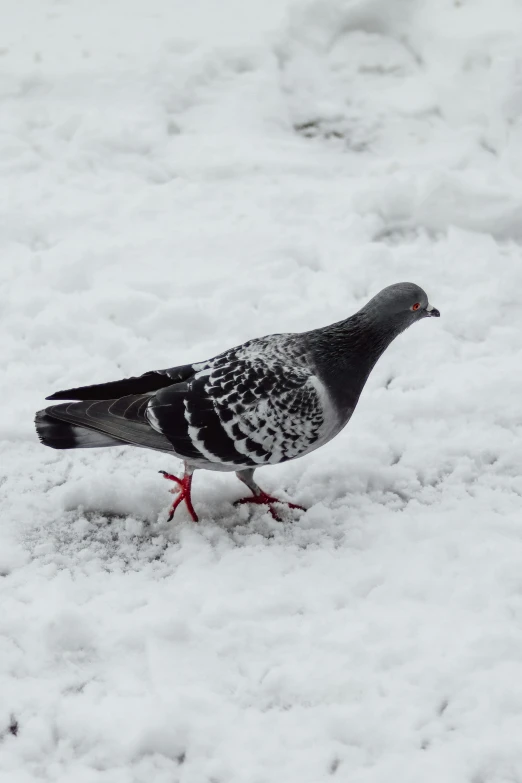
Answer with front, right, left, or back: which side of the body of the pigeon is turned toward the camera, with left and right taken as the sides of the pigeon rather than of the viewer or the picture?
right
